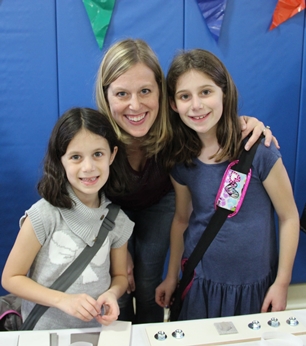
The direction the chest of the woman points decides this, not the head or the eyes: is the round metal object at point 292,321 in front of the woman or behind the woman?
in front

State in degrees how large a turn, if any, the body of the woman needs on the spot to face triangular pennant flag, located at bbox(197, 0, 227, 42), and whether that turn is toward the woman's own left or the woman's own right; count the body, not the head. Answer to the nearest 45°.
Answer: approximately 180°

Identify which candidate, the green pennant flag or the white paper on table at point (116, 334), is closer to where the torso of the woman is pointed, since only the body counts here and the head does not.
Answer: the white paper on table

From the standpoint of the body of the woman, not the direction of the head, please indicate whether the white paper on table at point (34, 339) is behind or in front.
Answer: in front

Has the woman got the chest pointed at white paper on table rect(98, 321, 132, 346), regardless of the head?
yes

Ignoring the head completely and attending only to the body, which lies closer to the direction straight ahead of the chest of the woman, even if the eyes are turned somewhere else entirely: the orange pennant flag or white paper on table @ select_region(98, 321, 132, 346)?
the white paper on table

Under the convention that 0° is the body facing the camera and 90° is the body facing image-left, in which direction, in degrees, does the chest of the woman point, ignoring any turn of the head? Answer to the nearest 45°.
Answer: approximately 0°

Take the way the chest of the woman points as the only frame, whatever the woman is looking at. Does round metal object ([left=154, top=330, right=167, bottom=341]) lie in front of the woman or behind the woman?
in front

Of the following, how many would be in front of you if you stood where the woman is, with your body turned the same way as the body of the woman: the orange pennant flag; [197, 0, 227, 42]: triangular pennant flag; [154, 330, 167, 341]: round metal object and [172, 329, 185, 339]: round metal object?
2
